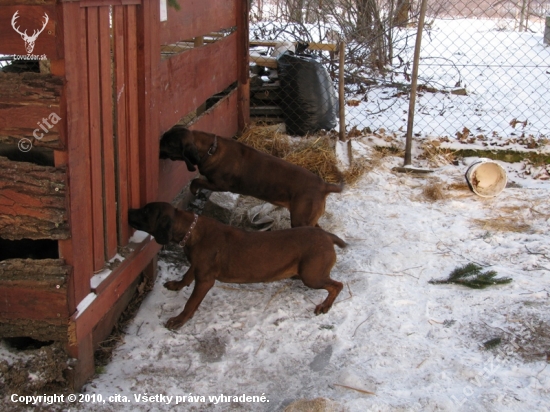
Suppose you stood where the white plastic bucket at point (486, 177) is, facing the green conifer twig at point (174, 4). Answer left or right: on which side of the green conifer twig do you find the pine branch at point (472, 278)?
left

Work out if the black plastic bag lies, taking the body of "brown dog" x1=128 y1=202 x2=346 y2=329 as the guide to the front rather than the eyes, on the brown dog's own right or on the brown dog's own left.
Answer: on the brown dog's own right

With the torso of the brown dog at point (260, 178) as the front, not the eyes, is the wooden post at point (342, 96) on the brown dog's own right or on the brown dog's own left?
on the brown dog's own right

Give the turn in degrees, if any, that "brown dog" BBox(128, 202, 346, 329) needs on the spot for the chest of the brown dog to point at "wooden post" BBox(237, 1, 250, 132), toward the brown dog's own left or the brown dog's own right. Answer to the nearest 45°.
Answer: approximately 90° to the brown dog's own right

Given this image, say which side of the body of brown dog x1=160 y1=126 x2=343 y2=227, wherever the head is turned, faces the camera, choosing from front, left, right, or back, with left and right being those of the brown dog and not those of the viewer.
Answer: left

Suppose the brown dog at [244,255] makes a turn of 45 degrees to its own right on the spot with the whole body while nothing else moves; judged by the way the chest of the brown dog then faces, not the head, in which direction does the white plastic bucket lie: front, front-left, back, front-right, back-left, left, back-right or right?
right

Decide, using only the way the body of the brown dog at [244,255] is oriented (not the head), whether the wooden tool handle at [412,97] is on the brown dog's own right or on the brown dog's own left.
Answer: on the brown dog's own right

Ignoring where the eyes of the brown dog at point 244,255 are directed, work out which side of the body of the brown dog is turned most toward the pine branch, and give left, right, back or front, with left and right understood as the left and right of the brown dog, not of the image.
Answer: back

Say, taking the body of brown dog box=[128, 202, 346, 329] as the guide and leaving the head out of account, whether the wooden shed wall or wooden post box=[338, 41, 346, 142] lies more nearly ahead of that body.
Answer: the wooden shed wall

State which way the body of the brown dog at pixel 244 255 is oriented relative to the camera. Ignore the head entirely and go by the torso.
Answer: to the viewer's left

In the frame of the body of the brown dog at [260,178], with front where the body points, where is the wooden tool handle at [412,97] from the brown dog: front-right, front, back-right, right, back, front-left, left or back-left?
back-right
